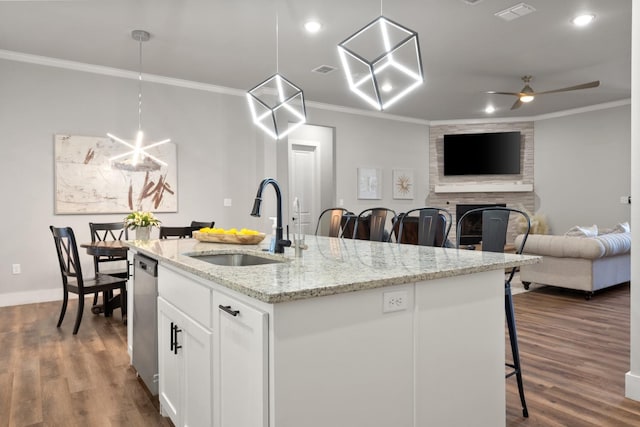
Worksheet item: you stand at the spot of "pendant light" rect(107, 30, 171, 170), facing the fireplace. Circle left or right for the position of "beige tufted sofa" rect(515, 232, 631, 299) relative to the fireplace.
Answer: right

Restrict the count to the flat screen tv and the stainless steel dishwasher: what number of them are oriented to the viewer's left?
1

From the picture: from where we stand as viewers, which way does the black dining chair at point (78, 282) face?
facing away from the viewer and to the right of the viewer

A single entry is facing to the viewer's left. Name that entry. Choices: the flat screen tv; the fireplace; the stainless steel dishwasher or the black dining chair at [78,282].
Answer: the stainless steel dishwasher

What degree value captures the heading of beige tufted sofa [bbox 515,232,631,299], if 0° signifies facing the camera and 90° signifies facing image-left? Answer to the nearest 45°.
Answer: approximately 135°

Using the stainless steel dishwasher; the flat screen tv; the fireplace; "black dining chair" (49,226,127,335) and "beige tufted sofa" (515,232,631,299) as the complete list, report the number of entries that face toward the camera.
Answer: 2

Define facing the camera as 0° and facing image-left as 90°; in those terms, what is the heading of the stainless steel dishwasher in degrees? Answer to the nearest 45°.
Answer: approximately 90°

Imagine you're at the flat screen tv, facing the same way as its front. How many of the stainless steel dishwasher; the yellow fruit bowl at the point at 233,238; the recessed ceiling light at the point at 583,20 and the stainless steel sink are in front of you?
4

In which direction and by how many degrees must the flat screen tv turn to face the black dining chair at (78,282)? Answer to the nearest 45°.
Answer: approximately 45° to its right

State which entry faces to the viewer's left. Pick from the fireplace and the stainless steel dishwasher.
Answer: the stainless steel dishwasher
